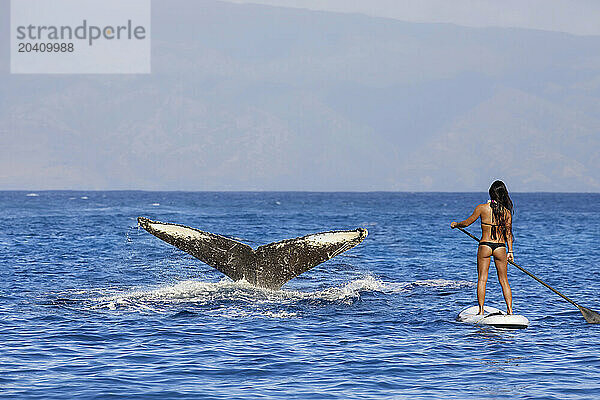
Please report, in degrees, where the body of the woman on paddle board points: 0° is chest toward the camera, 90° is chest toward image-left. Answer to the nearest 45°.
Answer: approximately 180°
